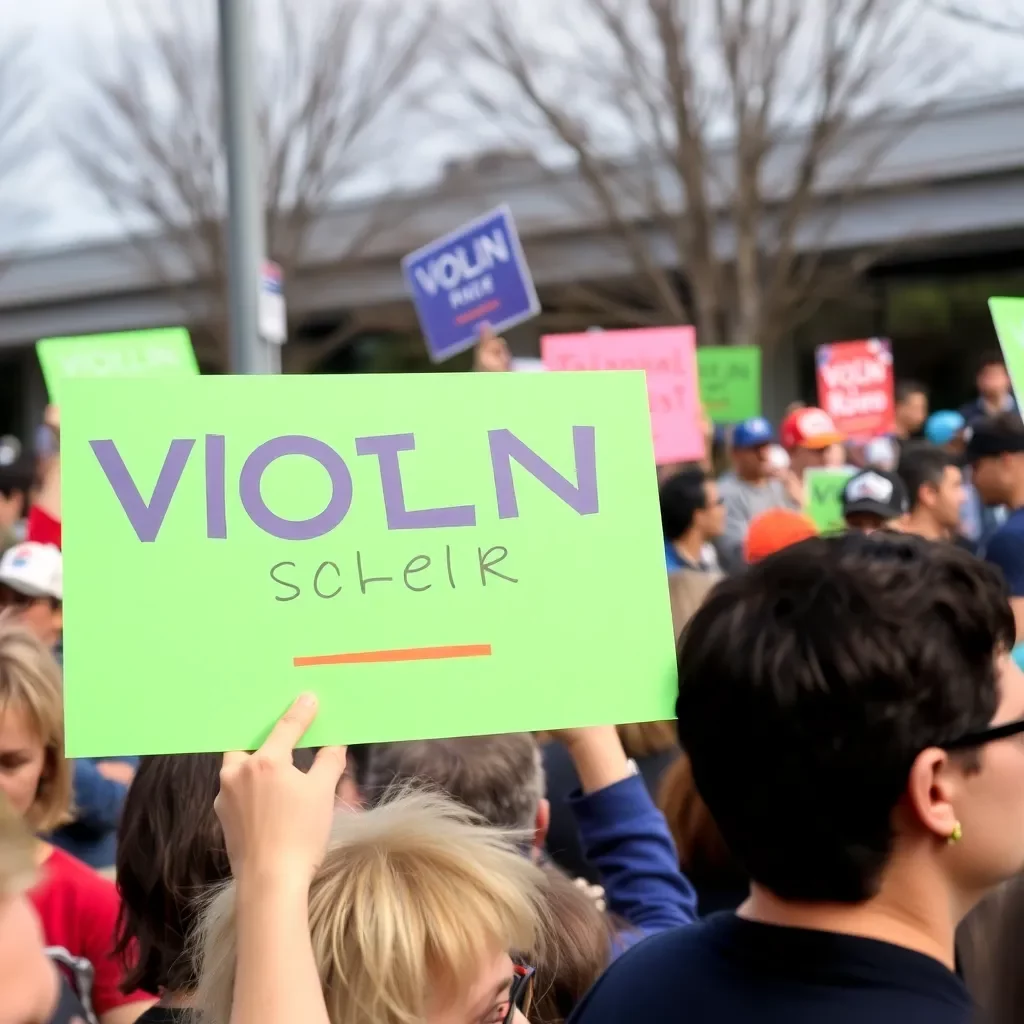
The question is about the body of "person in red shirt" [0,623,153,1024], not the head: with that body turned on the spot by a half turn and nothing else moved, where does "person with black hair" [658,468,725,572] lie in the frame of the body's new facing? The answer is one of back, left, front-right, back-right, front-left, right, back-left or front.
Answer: front

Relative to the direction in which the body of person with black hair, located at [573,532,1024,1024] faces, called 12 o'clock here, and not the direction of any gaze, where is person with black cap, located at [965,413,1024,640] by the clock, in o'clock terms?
person with black cap, located at [965,413,1024,640] is roughly at 11 o'clock from person with black hair, located at [573,532,1024,1024].

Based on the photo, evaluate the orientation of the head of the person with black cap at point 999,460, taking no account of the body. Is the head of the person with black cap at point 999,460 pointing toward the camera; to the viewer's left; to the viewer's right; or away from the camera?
to the viewer's left

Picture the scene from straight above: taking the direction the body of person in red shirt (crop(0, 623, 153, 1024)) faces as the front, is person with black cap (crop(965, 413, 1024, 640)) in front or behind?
behind

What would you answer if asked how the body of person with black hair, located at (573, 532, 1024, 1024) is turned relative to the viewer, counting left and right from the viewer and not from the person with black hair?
facing away from the viewer and to the right of the viewer

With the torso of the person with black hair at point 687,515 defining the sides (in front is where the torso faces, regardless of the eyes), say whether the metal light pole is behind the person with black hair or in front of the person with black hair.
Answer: behind
